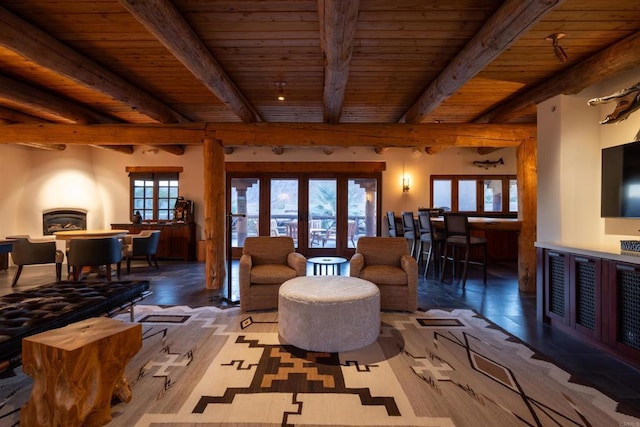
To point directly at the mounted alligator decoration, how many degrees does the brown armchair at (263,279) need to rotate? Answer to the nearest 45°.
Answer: approximately 45° to its left

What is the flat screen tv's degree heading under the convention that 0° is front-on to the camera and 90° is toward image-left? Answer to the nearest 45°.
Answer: approximately 45°

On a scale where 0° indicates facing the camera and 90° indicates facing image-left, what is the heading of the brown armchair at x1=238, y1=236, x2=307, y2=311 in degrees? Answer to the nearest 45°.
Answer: approximately 0°

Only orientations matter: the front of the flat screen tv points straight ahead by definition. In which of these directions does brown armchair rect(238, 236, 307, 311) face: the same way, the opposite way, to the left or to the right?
to the left

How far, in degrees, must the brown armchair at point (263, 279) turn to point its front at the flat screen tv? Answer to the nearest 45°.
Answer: approximately 90° to its left

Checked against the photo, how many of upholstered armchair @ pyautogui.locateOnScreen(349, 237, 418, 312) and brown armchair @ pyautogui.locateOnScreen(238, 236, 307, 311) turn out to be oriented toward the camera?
2

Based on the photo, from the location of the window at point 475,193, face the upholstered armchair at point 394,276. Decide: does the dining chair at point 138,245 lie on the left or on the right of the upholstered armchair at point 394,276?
right

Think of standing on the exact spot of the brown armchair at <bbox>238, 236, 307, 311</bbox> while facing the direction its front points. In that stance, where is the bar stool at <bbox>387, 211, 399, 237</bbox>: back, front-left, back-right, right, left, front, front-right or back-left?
back-left

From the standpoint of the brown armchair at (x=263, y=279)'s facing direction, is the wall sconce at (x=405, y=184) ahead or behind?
behind

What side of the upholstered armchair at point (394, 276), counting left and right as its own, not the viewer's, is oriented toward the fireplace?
right

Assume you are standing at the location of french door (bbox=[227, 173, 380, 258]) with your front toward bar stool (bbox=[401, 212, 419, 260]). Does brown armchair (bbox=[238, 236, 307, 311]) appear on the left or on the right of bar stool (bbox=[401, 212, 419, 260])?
right

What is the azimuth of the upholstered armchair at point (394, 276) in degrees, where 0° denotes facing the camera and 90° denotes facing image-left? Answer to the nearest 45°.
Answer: approximately 0°

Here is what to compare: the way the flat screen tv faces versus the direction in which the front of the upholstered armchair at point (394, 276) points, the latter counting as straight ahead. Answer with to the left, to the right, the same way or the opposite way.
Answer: to the right
